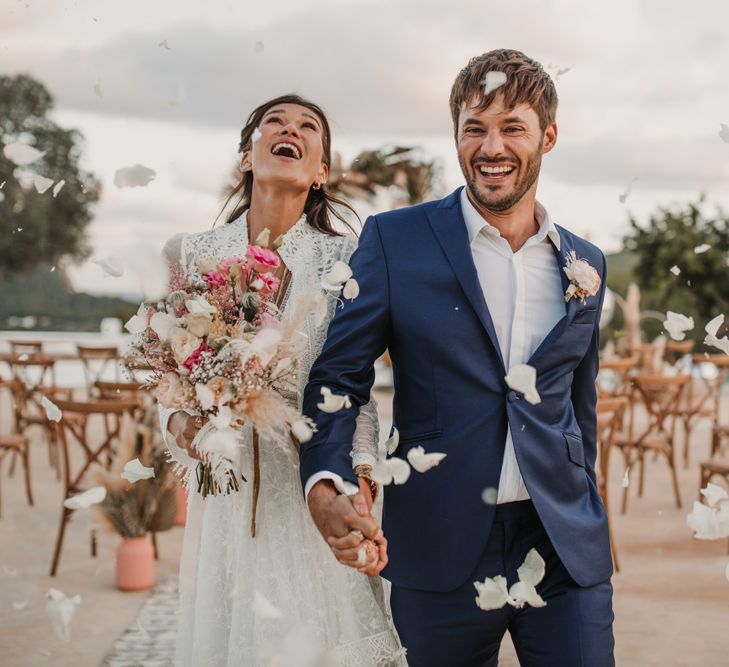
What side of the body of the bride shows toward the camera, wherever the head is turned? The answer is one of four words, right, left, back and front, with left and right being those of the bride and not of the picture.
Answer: front

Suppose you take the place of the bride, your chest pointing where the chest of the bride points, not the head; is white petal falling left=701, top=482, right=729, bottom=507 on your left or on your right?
on your left

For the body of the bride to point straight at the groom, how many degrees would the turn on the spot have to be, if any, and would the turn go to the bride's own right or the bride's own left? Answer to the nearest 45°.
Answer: approximately 45° to the bride's own left

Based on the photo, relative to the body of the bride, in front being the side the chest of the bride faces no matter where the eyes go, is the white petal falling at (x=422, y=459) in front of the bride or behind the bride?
in front

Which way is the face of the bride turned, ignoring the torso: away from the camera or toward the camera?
toward the camera

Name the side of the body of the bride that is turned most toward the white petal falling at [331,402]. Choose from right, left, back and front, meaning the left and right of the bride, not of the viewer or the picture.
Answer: front
